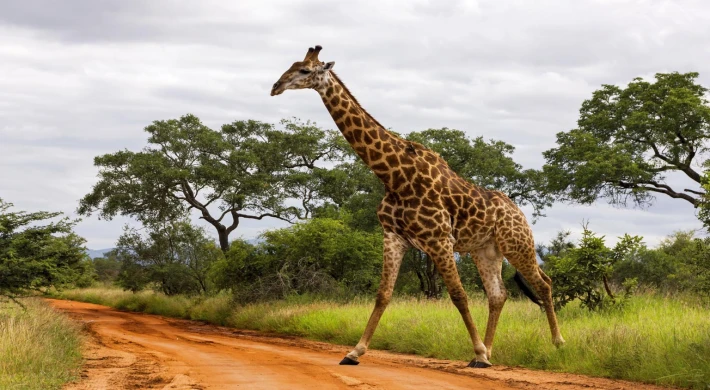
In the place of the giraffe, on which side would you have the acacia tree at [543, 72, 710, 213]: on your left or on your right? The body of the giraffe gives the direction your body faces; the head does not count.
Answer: on your right

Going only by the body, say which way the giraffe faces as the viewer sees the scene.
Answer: to the viewer's left

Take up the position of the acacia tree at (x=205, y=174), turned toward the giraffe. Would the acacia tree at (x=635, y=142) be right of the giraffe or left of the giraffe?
left

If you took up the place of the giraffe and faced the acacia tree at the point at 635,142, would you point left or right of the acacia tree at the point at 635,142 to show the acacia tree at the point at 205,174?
left

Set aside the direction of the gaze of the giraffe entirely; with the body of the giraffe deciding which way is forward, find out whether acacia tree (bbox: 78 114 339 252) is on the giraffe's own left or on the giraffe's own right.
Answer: on the giraffe's own right
